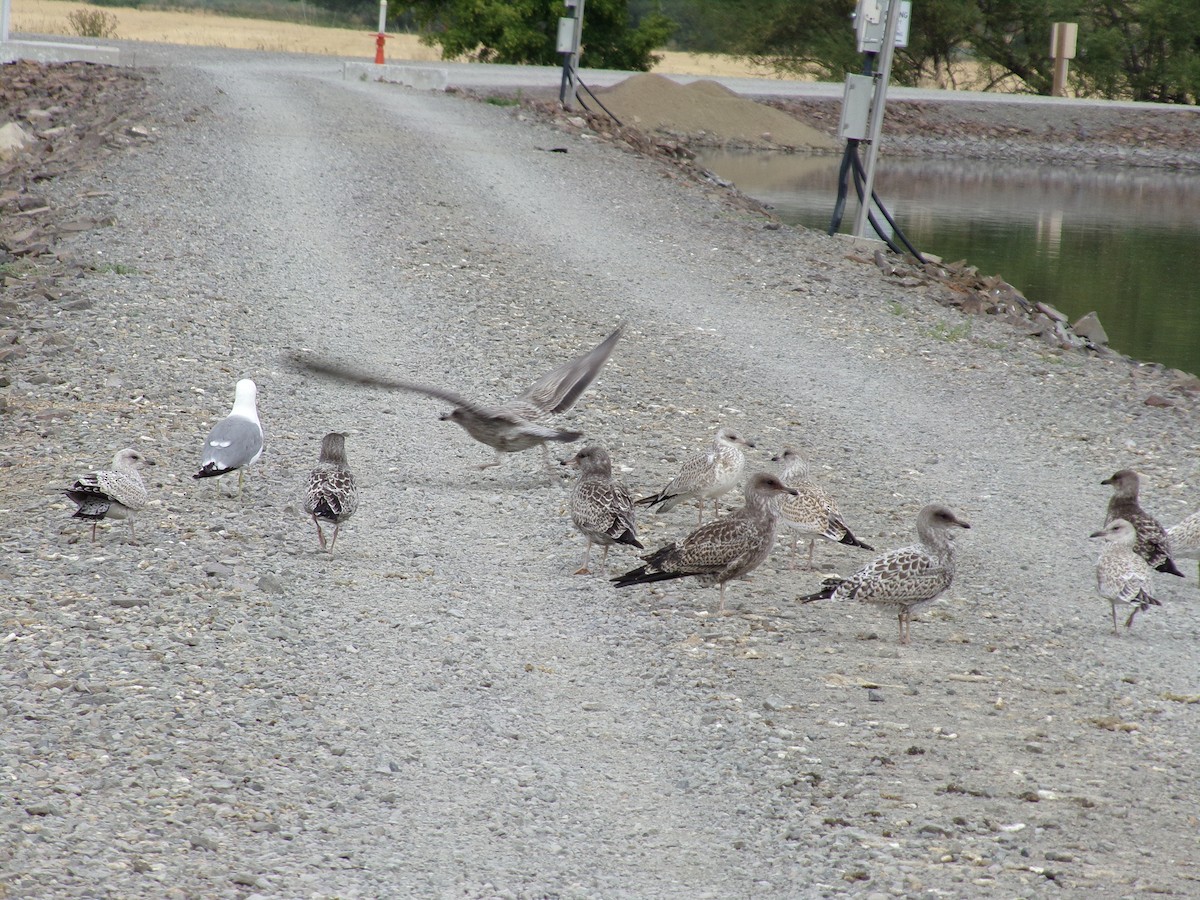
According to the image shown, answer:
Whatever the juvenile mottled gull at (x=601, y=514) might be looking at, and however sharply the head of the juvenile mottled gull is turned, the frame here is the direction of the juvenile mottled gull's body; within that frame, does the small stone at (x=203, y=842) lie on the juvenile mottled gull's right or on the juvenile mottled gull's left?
on the juvenile mottled gull's left

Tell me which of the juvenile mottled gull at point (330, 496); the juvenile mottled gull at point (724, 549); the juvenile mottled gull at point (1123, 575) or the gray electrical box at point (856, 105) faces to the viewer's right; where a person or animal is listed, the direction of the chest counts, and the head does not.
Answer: the juvenile mottled gull at point (724, 549)

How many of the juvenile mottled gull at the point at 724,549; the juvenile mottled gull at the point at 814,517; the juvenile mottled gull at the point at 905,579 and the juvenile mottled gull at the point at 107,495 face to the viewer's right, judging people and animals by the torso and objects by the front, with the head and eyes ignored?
3

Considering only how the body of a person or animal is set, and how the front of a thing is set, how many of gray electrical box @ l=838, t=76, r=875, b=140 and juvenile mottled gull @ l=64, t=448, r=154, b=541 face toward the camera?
1

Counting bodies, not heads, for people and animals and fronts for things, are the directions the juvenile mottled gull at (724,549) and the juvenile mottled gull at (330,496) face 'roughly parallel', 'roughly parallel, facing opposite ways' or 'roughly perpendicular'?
roughly perpendicular

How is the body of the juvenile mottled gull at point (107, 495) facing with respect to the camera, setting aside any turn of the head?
to the viewer's right

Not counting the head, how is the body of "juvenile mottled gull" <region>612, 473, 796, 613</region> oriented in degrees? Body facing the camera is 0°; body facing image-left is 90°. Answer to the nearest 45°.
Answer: approximately 270°

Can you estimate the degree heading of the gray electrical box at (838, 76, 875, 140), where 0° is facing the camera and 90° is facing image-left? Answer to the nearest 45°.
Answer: approximately 0°

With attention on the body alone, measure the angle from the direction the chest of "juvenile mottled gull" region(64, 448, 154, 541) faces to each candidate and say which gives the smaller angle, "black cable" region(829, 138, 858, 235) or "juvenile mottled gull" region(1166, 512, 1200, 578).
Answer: the juvenile mottled gull

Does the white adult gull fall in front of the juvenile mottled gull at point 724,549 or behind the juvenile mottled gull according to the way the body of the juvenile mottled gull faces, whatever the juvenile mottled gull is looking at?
behind

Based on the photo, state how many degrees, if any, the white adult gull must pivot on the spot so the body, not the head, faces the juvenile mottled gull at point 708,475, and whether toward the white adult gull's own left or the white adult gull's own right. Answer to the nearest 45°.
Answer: approximately 45° to the white adult gull's own right
